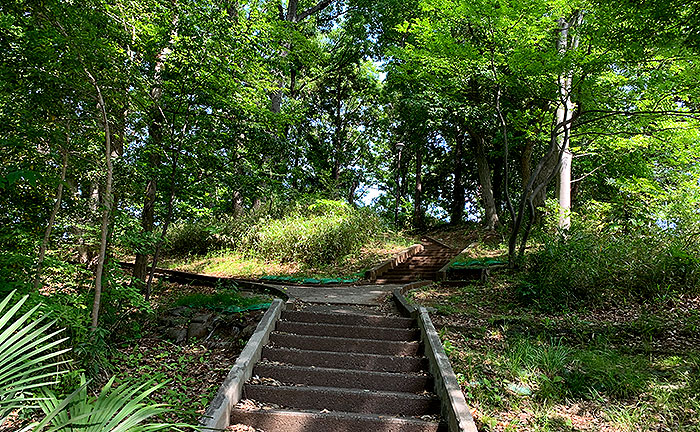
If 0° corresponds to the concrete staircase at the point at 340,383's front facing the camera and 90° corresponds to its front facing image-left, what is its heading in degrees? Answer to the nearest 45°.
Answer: approximately 0°

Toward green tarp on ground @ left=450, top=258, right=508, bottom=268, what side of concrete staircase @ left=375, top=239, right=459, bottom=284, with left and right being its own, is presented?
left

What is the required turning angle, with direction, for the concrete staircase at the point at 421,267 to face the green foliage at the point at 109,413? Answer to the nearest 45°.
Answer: approximately 45° to its left

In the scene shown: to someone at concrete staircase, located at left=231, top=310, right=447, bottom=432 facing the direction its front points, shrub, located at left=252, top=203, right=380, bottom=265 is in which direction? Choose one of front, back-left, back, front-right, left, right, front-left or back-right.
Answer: back

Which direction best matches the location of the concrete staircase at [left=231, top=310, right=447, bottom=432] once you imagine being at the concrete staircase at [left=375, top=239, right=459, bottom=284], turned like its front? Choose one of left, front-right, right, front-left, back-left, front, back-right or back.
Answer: front-left

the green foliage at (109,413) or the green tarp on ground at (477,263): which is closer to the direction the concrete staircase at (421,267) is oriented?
the green foliage

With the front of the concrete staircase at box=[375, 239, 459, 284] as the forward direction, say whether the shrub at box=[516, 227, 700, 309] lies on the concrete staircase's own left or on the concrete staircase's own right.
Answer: on the concrete staircase's own left

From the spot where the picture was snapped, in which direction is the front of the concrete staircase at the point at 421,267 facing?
facing the viewer and to the left of the viewer

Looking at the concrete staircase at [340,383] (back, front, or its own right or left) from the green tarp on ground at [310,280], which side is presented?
back

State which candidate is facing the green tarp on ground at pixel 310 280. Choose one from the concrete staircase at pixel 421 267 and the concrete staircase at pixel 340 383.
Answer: the concrete staircase at pixel 421 267

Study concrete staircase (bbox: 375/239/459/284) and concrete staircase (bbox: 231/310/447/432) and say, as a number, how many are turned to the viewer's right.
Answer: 0
